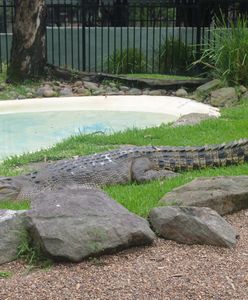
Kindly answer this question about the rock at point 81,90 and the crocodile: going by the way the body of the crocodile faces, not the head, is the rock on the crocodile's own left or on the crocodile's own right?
on the crocodile's own right

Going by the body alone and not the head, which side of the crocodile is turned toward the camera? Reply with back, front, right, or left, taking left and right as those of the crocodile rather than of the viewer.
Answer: left

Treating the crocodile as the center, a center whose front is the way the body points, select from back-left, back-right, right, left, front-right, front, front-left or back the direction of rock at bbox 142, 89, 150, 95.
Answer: right

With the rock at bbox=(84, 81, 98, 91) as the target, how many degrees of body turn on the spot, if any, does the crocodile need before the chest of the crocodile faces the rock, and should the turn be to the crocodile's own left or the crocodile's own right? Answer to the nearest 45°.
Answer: approximately 90° to the crocodile's own right

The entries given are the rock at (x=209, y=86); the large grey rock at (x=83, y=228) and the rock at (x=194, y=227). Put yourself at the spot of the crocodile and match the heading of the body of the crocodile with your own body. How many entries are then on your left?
2

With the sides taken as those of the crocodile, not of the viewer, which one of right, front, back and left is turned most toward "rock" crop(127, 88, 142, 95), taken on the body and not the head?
right

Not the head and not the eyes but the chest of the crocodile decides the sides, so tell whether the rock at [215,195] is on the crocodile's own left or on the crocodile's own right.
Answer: on the crocodile's own left

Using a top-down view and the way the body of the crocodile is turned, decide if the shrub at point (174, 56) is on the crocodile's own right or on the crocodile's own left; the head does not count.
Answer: on the crocodile's own right

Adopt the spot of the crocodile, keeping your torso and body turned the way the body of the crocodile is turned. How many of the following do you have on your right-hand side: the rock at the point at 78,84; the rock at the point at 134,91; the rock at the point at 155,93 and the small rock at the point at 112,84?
4

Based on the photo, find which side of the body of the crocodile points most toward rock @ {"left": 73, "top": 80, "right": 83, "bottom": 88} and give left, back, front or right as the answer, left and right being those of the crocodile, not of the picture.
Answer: right

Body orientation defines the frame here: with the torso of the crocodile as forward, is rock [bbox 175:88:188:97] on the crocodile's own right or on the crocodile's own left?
on the crocodile's own right
